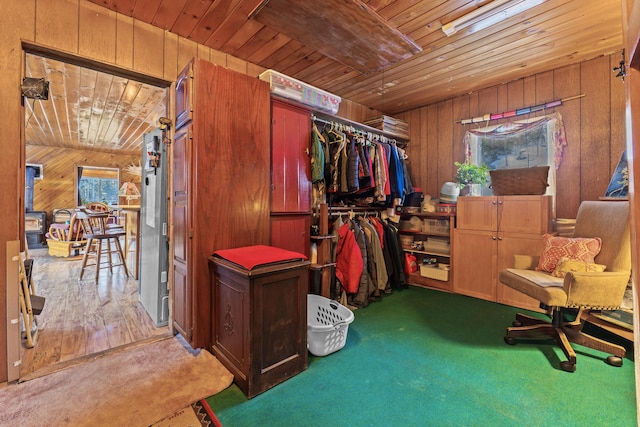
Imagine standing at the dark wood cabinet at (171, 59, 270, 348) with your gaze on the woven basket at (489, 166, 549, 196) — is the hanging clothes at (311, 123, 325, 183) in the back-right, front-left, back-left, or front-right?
front-left

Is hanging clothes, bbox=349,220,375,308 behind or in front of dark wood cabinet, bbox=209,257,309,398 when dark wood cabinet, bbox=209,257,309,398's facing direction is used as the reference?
behind

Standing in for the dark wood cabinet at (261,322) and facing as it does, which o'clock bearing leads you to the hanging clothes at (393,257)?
The hanging clothes is roughly at 6 o'clock from the dark wood cabinet.

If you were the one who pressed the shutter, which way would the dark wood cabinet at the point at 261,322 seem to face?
facing the viewer and to the left of the viewer

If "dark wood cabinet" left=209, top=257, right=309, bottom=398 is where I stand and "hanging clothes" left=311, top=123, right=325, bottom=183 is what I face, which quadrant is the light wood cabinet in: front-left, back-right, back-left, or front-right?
front-right

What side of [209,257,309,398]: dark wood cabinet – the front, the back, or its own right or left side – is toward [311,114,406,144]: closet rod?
back

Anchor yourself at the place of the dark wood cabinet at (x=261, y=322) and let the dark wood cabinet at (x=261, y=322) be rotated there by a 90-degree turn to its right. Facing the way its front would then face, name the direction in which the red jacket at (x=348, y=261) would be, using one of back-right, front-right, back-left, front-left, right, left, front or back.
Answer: right

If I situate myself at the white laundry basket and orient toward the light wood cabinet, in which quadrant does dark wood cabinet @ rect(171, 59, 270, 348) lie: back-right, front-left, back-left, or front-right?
back-left

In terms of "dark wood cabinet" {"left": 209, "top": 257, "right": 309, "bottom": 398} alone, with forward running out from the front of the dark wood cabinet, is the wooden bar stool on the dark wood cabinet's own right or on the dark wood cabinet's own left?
on the dark wood cabinet's own right

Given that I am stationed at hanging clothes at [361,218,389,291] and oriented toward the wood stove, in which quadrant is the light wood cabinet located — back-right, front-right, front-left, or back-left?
back-right

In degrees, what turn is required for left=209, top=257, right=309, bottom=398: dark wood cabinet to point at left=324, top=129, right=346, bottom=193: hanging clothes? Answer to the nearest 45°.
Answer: approximately 180°

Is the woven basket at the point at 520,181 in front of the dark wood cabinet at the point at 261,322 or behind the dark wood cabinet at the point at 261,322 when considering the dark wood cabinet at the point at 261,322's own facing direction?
behind
